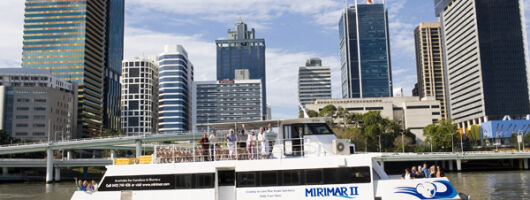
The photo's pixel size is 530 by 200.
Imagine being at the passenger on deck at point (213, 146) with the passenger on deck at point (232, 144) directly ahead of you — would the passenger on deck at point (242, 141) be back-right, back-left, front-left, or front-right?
front-left

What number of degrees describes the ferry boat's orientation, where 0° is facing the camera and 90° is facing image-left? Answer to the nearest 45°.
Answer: approximately 270°
